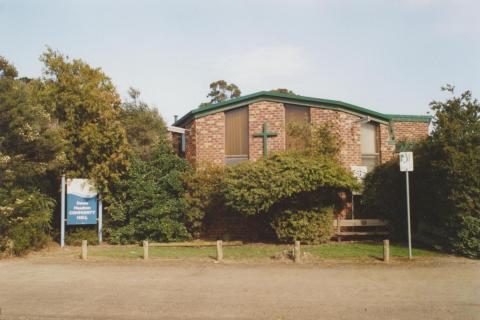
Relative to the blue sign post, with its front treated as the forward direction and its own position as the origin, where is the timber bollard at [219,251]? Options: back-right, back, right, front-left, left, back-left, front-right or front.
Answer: front-left

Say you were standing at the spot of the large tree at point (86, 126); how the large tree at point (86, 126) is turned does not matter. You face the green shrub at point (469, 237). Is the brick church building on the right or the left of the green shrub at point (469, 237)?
left

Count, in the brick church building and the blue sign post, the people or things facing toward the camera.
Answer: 2

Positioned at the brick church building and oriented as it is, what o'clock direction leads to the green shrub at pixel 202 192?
The green shrub is roughly at 1 o'clock from the brick church building.

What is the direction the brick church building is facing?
toward the camera

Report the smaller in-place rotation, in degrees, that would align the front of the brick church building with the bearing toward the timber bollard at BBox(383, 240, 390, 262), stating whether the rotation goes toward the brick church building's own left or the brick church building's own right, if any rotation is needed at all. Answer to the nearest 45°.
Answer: approximately 45° to the brick church building's own left

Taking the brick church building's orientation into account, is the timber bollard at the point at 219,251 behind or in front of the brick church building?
in front

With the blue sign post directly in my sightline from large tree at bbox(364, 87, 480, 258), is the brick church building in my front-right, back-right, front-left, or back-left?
front-right

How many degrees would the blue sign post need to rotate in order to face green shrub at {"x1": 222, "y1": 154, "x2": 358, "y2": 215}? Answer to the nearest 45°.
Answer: approximately 45° to its left

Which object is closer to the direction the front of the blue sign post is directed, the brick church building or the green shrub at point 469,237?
the green shrub

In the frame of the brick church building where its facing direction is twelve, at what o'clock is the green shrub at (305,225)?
The green shrub is roughly at 11 o'clock from the brick church building.

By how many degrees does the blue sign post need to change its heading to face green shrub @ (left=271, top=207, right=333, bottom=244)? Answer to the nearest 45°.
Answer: approximately 45° to its left

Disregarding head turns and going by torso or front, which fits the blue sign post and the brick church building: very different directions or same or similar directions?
same or similar directions
